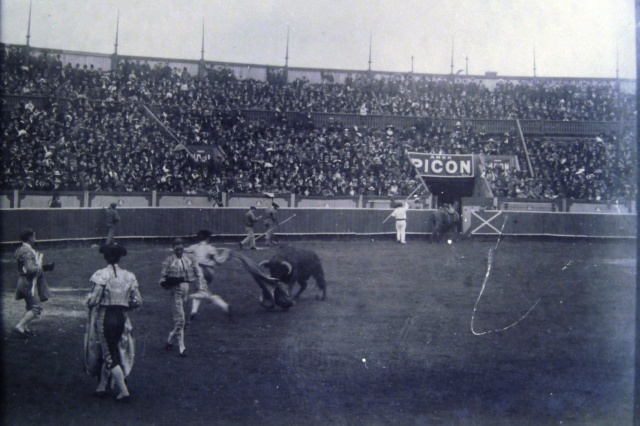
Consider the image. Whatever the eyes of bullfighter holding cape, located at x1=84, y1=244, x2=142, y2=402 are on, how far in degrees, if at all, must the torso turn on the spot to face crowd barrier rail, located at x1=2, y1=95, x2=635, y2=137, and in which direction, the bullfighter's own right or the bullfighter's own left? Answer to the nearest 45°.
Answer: approximately 45° to the bullfighter's own right

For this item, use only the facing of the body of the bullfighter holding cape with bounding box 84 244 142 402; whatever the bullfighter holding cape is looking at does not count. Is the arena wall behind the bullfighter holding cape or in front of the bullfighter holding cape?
in front

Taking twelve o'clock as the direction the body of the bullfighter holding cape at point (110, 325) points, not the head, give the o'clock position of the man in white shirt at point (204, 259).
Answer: The man in white shirt is roughly at 1 o'clock from the bullfighter holding cape.

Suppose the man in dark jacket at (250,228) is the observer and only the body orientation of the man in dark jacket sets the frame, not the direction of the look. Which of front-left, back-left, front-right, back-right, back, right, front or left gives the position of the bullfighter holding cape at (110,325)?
right

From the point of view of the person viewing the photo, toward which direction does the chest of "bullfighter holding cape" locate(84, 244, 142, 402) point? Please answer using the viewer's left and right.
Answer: facing away from the viewer

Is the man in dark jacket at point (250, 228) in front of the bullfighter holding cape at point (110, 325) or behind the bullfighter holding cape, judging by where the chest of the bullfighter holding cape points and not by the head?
in front
